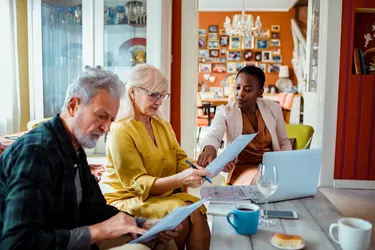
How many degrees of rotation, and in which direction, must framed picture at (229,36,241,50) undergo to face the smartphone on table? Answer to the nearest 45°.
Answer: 0° — it already faces it

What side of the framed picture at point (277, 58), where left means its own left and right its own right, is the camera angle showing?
front

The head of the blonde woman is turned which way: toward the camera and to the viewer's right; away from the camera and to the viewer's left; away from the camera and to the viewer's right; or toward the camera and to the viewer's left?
toward the camera and to the viewer's right

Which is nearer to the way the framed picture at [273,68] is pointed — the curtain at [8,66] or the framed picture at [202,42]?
the curtain

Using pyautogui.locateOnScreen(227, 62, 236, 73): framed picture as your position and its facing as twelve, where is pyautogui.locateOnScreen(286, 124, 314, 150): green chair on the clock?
The green chair is roughly at 12 o'clock from the framed picture.

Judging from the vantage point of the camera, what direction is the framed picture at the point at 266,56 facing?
facing the viewer

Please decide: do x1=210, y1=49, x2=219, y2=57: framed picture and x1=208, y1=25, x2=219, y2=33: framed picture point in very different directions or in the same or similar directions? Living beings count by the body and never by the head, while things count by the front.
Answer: same or similar directions

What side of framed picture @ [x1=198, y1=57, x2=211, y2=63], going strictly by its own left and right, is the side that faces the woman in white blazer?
front

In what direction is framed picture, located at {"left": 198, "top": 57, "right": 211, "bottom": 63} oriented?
toward the camera

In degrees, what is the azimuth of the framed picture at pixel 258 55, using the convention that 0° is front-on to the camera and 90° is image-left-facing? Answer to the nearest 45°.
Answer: approximately 0°

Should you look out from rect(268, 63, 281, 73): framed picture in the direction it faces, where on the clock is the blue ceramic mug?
The blue ceramic mug is roughly at 12 o'clock from the framed picture.

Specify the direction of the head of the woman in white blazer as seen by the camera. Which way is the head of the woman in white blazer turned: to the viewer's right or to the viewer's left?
to the viewer's left

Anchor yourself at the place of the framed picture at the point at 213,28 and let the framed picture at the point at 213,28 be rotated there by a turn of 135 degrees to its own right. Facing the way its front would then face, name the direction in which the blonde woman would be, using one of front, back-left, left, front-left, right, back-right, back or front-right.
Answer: back-left

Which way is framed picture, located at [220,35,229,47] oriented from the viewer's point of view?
toward the camera
